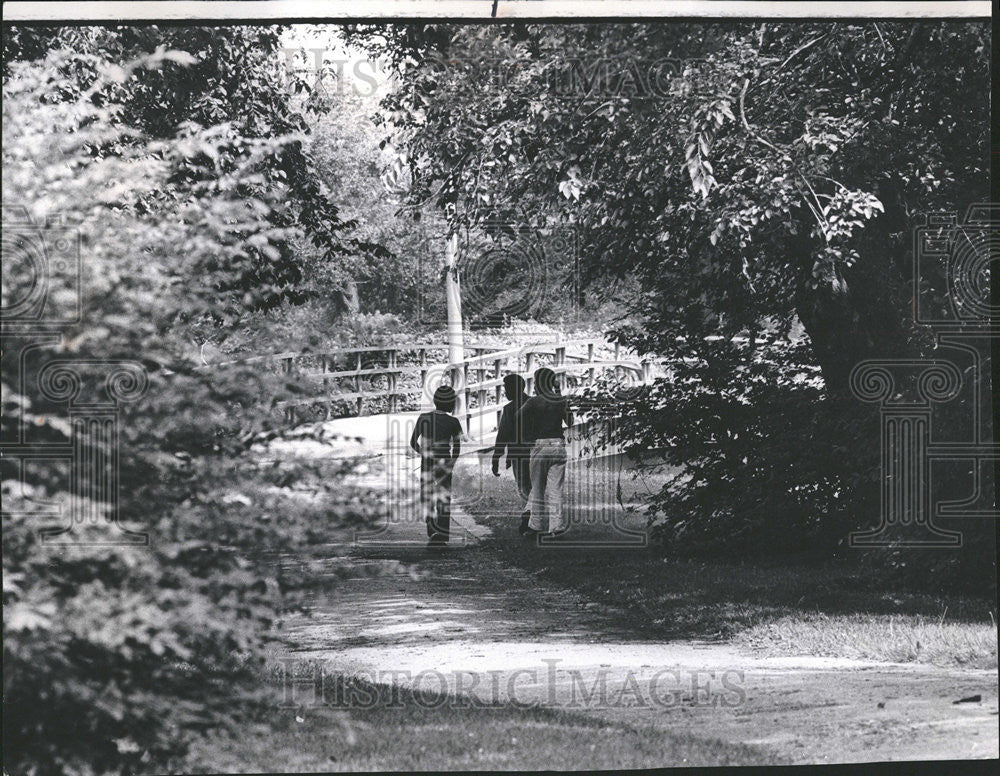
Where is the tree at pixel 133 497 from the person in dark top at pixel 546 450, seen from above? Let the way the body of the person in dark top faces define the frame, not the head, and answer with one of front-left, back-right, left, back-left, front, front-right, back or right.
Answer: back-left

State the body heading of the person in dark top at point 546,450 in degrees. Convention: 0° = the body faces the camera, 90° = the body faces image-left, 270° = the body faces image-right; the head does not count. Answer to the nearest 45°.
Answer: approximately 180°

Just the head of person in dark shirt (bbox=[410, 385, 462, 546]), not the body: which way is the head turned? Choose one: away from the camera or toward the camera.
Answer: away from the camera
